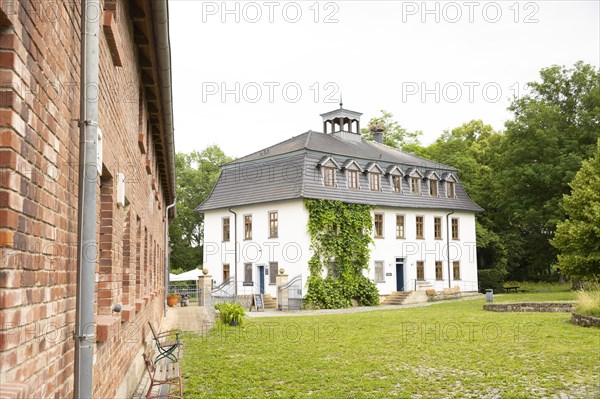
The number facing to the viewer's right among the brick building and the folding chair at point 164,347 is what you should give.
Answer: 2

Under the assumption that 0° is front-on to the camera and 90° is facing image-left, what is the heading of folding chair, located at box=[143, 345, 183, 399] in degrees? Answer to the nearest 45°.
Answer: approximately 270°

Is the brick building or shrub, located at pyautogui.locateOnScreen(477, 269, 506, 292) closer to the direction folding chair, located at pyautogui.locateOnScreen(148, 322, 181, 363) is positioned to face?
the shrub

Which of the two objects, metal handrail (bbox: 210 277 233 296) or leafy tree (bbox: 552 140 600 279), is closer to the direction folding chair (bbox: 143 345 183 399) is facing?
the leafy tree

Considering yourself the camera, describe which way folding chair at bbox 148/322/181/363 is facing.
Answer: facing to the right of the viewer

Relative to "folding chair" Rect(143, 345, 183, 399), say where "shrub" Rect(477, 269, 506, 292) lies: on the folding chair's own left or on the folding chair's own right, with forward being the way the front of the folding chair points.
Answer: on the folding chair's own left

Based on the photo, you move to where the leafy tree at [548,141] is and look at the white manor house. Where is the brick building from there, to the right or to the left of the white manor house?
left

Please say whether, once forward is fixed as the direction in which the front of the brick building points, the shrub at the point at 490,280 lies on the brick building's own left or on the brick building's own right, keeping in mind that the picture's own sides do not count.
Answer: on the brick building's own left

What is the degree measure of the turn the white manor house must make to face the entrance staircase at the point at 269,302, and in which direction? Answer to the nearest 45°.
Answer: approximately 90° to its right

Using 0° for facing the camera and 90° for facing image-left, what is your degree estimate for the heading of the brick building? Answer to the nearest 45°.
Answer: approximately 270°

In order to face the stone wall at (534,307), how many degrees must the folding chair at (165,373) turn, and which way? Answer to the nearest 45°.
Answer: approximately 45° to its left
